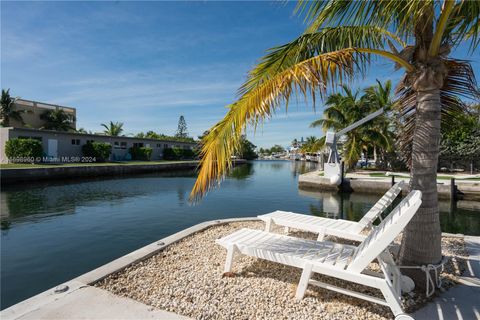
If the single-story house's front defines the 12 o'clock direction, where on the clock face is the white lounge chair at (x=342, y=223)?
The white lounge chair is roughly at 1 o'clock from the single-story house.

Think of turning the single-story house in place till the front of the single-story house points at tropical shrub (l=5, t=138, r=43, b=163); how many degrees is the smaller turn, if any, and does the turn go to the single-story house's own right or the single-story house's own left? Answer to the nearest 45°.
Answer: approximately 90° to the single-story house's own right

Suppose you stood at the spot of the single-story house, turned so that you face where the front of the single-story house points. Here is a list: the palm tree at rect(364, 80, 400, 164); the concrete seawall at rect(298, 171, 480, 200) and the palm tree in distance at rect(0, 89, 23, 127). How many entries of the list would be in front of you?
2

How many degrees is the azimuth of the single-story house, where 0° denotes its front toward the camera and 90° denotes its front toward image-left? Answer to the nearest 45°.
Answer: approximately 315°

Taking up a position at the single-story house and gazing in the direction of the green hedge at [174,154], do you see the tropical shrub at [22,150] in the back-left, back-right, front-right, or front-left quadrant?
back-right

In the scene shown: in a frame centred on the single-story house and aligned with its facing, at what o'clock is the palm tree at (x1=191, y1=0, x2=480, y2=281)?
The palm tree is roughly at 1 o'clock from the single-story house.

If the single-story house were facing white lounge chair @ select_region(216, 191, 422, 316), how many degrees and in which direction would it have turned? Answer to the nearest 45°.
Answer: approximately 45° to its right

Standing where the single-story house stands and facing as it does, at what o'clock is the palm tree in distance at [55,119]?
The palm tree in distance is roughly at 7 o'clock from the single-story house.

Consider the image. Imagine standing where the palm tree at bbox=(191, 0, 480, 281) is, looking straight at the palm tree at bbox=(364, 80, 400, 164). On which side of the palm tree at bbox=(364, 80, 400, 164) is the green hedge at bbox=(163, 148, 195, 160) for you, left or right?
left

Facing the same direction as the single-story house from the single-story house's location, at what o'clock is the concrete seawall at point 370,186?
The concrete seawall is roughly at 12 o'clock from the single-story house.

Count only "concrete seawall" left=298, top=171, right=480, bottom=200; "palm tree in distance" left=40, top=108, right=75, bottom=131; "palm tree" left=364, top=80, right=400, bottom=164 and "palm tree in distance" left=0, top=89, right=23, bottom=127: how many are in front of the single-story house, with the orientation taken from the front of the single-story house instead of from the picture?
2

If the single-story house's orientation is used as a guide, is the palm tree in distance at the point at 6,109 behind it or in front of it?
behind

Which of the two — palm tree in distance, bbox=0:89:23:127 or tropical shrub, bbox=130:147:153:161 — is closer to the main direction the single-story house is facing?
the tropical shrub
